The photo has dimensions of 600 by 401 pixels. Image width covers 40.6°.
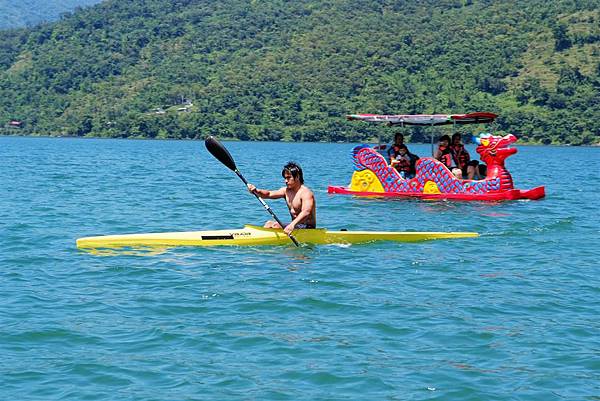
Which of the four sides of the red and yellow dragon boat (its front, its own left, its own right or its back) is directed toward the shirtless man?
right

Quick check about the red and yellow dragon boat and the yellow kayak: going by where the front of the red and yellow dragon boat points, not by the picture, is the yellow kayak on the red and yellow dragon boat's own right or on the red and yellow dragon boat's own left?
on the red and yellow dragon boat's own right

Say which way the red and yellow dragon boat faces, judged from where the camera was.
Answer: facing to the right of the viewer
